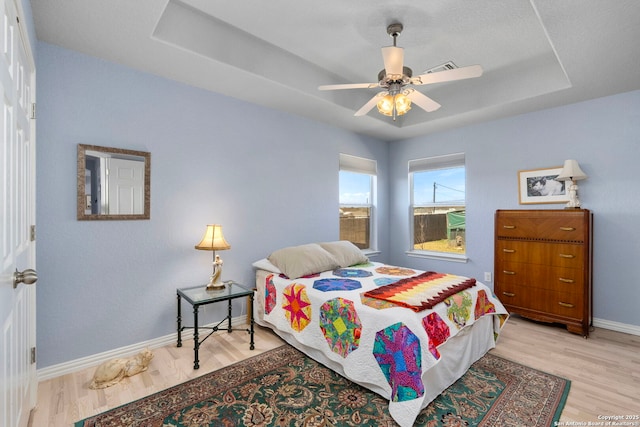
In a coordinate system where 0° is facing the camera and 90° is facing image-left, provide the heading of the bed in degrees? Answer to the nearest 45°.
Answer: approximately 315°

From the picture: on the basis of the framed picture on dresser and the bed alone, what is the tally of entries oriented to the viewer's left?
0

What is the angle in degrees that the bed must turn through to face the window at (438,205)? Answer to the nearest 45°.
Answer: approximately 135° to its left

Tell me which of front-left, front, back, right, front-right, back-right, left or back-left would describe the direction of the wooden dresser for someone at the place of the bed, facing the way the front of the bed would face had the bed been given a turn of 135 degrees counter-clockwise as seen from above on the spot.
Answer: front-right

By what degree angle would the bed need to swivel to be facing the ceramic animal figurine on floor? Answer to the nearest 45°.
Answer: approximately 135° to its right

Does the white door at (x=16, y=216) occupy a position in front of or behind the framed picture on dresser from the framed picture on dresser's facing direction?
in front

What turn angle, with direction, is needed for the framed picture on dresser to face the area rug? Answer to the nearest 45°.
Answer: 0° — it already faces it

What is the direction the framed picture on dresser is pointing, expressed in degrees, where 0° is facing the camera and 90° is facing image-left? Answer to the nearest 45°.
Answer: approximately 0°

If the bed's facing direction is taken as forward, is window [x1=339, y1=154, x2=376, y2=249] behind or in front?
behind

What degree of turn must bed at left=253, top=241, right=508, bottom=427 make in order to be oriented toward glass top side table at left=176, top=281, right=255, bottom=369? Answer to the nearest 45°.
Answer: approximately 135° to its right

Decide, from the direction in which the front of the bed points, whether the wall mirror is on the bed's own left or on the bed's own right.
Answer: on the bed's own right

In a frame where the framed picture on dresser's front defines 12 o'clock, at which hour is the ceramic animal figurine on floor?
The ceramic animal figurine on floor is roughly at 1 o'clock from the framed picture on dresser.
